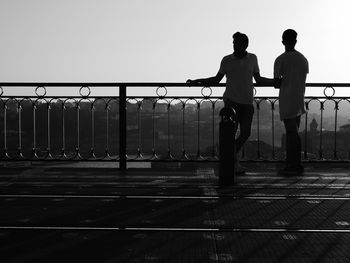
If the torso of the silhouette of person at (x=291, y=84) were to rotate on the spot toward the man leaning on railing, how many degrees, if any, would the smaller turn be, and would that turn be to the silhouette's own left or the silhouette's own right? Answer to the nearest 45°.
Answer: approximately 45° to the silhouette's own left

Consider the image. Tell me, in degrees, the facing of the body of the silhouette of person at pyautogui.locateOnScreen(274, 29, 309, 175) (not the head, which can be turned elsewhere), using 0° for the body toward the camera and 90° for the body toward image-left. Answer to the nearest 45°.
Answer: approximately 135°
